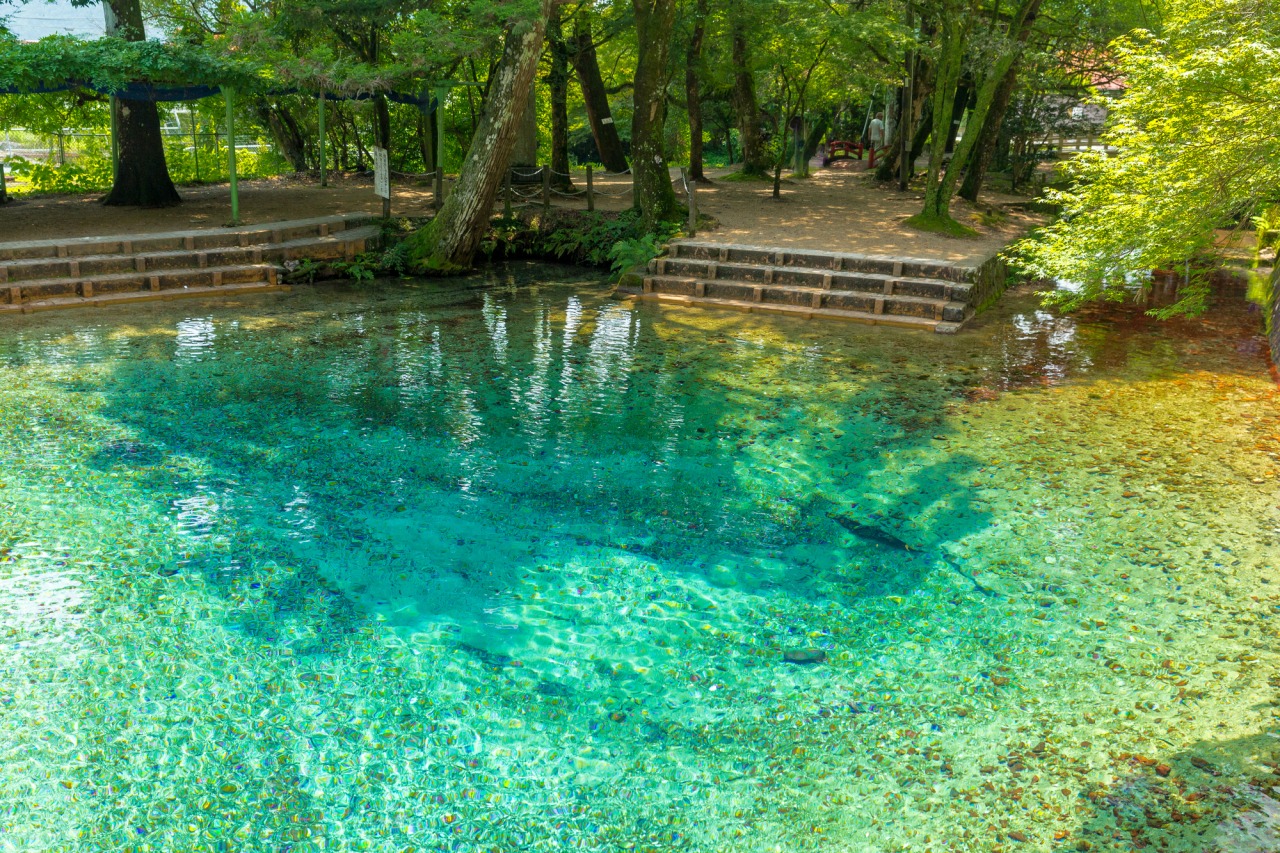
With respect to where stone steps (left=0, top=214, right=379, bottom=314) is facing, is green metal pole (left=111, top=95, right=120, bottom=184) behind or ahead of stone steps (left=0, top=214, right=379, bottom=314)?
behind

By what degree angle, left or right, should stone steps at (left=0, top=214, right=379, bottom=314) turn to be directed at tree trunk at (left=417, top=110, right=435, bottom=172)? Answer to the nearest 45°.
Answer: approximately 90° to its left

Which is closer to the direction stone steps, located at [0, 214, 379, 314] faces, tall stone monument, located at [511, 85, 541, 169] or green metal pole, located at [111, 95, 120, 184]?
the tall stone monument

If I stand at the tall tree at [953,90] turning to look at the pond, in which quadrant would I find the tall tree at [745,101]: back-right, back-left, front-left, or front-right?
back-right

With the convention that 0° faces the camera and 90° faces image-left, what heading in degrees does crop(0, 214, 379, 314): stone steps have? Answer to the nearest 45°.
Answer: approximately 315°

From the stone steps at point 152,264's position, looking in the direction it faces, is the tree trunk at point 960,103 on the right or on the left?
on its left

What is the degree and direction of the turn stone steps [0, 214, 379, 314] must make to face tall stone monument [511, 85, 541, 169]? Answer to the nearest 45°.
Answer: approximately 90° to its left

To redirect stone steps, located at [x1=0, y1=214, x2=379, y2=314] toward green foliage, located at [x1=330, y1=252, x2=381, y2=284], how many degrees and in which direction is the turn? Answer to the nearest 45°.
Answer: approximately 45° to its left

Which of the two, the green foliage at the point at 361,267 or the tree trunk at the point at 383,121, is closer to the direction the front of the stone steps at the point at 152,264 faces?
the green foliage
